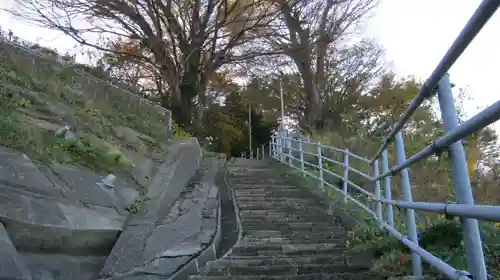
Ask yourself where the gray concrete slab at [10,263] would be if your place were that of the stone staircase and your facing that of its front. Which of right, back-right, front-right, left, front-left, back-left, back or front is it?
front-right

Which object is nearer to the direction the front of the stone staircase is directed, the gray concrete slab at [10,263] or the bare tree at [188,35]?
the gray concrete slab

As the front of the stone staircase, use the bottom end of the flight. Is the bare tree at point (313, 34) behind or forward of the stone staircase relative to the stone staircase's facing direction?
behind

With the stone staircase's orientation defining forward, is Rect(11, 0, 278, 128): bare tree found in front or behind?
behind

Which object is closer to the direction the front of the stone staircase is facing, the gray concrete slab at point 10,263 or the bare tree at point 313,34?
the gray concrete slab

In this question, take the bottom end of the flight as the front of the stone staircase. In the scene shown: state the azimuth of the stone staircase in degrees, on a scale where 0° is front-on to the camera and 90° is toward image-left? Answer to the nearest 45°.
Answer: approximately 0°
